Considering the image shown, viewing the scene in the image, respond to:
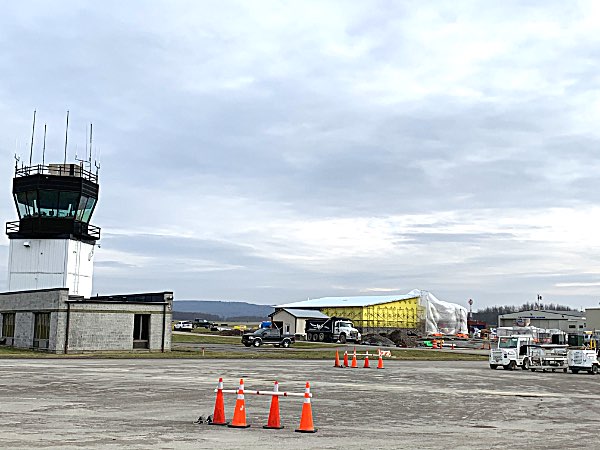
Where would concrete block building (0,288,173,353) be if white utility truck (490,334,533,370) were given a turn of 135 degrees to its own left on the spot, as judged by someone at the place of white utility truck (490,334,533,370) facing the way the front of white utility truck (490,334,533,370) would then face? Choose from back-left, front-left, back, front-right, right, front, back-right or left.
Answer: back

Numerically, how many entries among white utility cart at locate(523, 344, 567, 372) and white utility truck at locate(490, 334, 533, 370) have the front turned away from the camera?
0

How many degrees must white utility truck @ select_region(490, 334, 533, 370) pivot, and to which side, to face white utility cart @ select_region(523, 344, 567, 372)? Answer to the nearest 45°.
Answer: approximately 135° to its left

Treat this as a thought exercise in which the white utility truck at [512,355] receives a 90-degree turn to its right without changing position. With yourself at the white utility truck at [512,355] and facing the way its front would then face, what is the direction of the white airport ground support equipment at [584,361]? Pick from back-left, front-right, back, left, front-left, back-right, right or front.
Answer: back-right

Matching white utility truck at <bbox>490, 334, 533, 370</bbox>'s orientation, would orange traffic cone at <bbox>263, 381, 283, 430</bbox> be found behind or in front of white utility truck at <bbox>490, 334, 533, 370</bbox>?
in front
